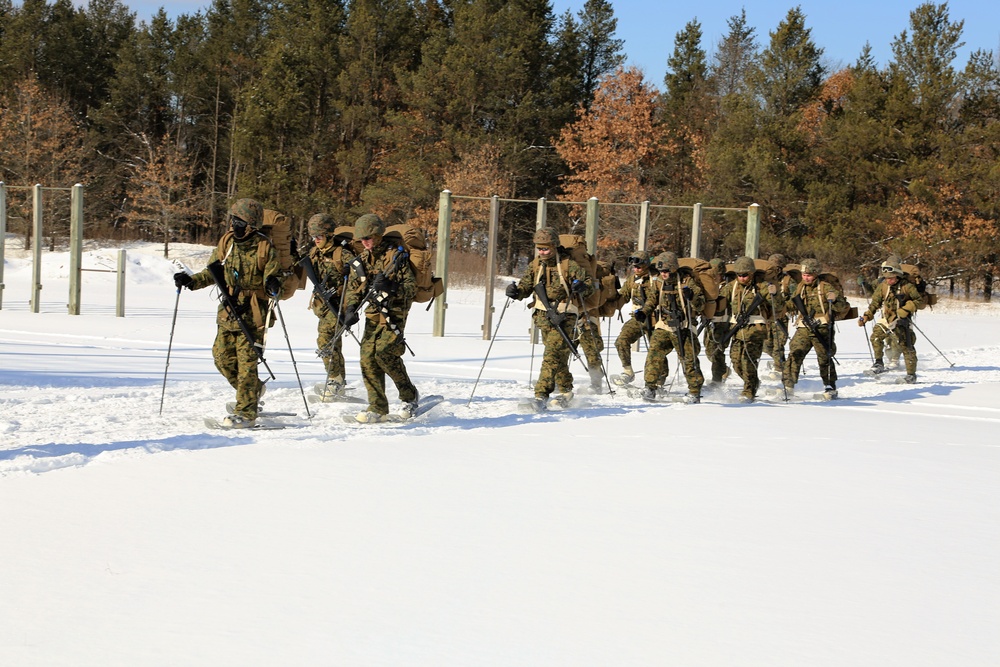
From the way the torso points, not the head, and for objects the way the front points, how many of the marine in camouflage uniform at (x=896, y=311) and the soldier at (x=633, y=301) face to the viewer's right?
0

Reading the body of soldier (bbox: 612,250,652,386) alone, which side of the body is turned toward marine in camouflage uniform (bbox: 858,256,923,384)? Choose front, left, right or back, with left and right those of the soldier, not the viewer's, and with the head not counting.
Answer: back

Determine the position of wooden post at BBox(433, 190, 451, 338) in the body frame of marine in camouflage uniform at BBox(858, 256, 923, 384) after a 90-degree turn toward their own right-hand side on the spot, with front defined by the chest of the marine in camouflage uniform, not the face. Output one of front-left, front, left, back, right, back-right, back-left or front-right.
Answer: front-left

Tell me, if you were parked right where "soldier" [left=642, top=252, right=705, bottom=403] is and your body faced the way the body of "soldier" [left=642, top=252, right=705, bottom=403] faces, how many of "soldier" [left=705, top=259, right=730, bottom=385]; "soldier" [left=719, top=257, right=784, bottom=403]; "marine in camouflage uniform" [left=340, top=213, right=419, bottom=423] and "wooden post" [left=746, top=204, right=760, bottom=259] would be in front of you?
1

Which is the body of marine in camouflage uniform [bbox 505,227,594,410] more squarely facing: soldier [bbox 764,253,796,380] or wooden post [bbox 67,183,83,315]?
the wooden post

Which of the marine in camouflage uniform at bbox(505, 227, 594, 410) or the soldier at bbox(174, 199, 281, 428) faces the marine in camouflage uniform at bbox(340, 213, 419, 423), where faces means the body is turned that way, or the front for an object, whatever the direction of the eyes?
the marine in camouflage uniform at bbox(505, 227, 594, 410)

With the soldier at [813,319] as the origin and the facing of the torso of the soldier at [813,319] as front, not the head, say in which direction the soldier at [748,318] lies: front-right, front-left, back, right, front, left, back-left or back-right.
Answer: front

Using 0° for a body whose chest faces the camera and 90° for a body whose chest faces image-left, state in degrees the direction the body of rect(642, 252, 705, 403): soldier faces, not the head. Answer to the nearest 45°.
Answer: approximately 45°

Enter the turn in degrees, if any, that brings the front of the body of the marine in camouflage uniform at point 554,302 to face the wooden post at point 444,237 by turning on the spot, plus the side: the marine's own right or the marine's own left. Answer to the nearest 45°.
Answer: approximately 135° to the marine's own right

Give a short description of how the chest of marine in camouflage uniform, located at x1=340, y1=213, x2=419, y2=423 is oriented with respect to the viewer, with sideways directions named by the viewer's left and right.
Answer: facing the viewer and to the left of the viewer

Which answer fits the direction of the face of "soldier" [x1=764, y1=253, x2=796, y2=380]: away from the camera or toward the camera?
toward the camera

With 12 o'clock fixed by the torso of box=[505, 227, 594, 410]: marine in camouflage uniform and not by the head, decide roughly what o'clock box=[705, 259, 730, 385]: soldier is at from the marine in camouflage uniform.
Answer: The soldier is roughly at 6 o'clock from the marine in camouflage uniform.

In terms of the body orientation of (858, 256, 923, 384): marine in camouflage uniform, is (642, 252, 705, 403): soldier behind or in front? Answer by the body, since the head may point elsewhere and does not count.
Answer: in front

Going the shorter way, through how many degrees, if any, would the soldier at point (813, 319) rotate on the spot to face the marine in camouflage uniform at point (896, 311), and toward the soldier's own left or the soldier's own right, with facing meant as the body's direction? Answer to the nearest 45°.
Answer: approximately 180°

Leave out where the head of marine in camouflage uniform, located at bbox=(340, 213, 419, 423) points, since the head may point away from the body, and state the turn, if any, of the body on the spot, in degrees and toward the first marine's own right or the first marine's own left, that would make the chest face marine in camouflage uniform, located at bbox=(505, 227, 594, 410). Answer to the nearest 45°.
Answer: approximately 180°
